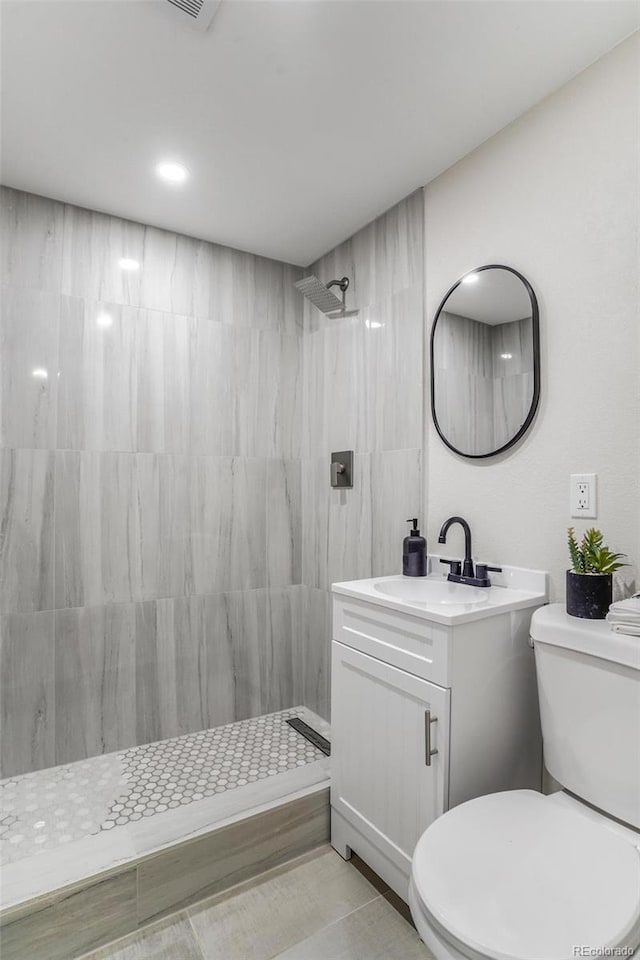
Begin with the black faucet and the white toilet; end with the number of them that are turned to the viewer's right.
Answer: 0

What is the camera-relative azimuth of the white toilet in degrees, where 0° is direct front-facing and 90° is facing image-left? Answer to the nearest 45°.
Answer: approximately 45°

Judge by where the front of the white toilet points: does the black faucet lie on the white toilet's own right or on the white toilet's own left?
on the white toilet's own right

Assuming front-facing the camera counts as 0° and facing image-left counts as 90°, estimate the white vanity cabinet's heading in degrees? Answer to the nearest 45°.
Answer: approximately 45°

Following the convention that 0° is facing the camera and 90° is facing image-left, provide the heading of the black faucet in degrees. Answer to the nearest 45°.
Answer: approximately 45°

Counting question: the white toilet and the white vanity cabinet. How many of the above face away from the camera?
0

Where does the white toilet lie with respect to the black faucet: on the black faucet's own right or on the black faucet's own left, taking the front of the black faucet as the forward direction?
on the black faucet's own left
